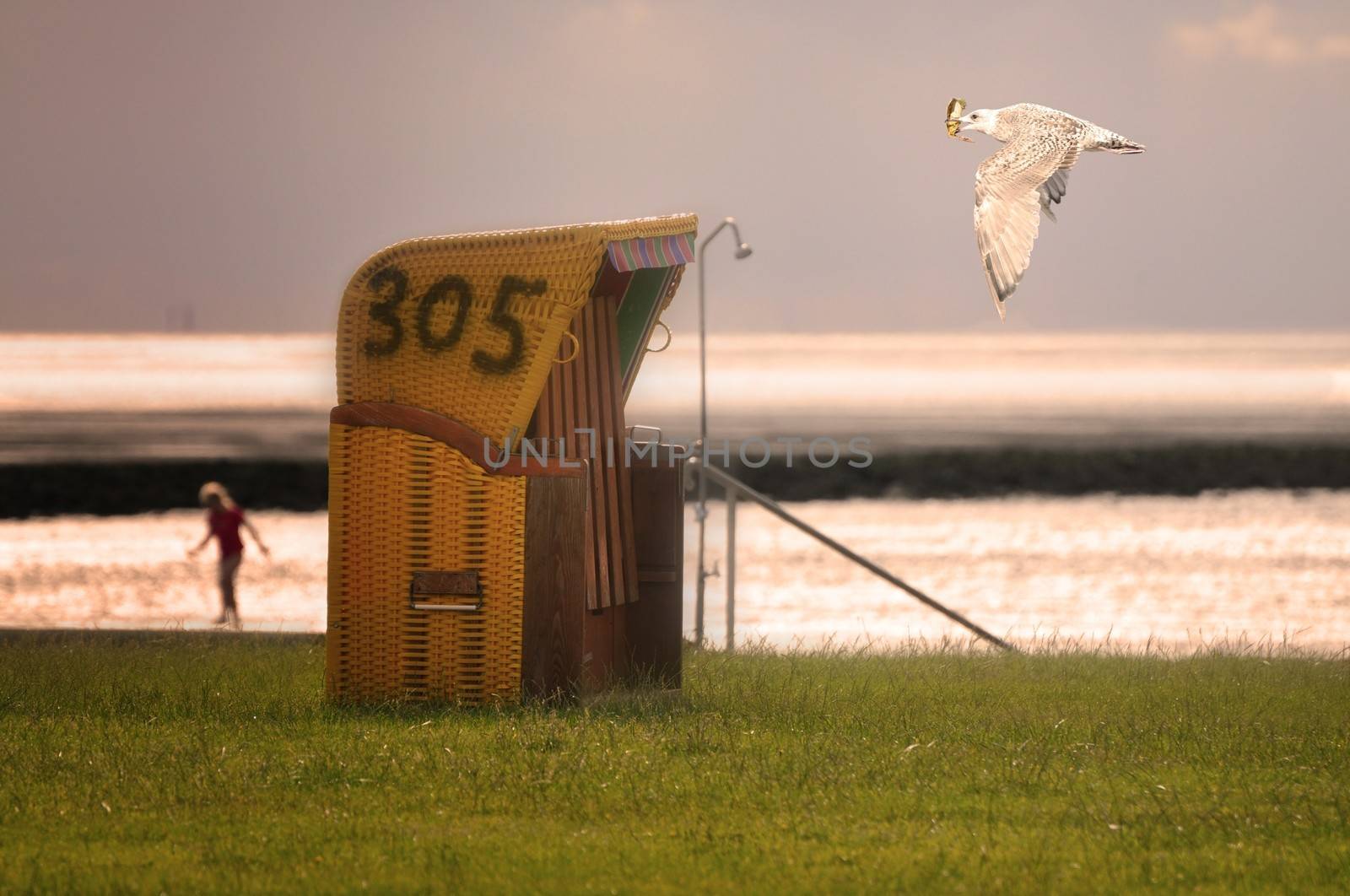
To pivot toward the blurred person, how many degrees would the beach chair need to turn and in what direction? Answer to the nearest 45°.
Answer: approximately 135° to its left

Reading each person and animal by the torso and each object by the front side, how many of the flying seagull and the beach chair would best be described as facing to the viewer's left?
1

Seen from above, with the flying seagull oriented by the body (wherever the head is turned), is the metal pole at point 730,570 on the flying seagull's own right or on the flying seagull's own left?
on the flying seagull's own right

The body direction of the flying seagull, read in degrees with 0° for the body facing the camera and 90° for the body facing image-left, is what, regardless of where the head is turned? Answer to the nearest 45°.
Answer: approximately 90°

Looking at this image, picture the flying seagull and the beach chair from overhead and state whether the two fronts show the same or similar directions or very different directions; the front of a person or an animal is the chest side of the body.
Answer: very different directions

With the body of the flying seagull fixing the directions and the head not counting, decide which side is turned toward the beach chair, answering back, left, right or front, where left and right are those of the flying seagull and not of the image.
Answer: front

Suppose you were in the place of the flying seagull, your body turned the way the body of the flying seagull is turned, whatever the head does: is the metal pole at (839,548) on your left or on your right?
on your right

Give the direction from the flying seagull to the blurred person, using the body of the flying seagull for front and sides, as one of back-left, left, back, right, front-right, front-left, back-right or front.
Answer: front-right

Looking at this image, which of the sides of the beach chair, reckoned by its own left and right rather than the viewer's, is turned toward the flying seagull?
front

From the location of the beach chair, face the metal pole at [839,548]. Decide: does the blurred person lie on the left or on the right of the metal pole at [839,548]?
left
